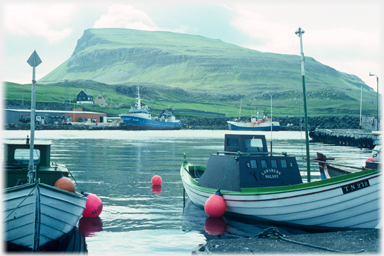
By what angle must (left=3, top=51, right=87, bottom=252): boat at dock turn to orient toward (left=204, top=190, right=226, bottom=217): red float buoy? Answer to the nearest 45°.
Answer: approximately 90° to its left

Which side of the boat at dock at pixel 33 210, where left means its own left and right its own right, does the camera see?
front

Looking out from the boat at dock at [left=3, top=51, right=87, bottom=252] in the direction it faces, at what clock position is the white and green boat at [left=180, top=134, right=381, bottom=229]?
The white and green boat is roughly at 9 o'clock from the boat at dock.
